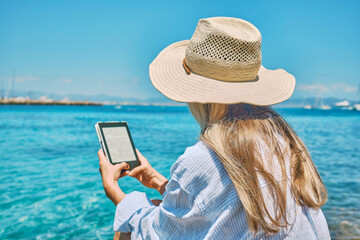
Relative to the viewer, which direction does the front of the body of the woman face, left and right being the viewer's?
facing away from the viewer and to the left of the viewer

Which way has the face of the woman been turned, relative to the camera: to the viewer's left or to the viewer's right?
to the viewer's left
